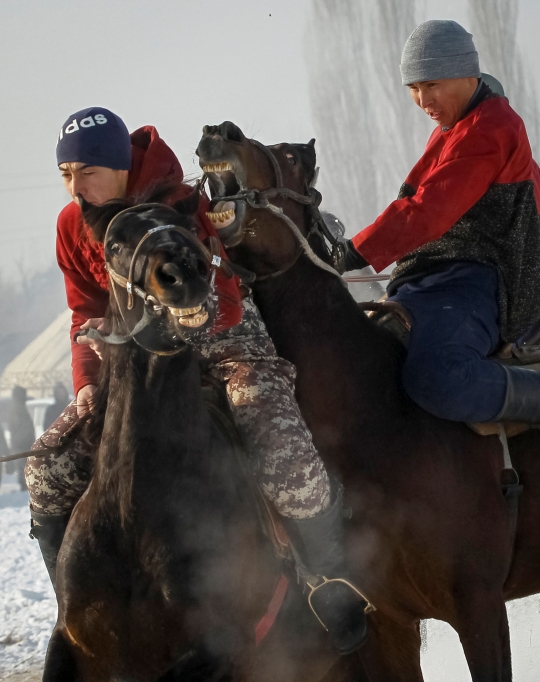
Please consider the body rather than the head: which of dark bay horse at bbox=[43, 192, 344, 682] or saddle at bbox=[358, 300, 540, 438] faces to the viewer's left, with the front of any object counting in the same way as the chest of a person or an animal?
the saddle

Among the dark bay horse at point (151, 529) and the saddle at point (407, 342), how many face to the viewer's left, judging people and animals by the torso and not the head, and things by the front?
1

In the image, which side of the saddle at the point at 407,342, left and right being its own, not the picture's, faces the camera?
left

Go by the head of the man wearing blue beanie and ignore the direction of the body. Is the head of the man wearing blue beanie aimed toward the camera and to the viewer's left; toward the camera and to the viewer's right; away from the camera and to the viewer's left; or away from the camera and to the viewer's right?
toward the camera and to the viewer's left

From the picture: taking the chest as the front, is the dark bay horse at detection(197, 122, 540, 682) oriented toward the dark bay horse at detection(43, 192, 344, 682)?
yes

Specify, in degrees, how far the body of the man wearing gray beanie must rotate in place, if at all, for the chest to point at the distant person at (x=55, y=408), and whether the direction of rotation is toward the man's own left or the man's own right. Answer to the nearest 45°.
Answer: approximately 45° to the man's own right

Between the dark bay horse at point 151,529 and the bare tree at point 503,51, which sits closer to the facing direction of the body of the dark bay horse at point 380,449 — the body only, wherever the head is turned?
the dark bay horse

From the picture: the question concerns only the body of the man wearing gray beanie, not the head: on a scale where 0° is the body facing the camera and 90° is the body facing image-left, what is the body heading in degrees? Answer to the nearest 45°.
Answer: approximately 90°

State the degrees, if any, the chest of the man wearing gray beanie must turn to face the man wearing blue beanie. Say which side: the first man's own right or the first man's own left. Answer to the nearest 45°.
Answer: approximately 45° to the first man's own left

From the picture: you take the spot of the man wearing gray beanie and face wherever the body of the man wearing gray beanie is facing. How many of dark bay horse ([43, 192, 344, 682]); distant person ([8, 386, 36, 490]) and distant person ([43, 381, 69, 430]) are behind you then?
0

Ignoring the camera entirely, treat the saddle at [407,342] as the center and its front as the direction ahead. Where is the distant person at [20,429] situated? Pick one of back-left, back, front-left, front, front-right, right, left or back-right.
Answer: front-right

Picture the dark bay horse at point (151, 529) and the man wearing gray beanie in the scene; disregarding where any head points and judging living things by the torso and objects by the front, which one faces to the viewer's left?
the man wearing gray beanie

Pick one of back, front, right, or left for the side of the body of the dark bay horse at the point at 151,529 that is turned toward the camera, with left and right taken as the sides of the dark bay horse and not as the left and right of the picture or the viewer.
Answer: front

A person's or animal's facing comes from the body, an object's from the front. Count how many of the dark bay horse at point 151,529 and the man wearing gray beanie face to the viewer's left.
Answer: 1

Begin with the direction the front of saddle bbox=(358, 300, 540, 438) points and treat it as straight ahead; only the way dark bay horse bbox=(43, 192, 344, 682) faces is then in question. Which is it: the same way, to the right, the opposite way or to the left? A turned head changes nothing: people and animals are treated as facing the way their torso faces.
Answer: to the left

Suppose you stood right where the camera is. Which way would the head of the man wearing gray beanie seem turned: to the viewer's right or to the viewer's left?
to the viewer's left

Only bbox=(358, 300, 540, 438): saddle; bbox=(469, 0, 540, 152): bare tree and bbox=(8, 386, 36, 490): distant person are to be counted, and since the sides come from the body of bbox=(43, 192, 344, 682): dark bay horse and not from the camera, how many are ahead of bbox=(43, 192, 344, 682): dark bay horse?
0

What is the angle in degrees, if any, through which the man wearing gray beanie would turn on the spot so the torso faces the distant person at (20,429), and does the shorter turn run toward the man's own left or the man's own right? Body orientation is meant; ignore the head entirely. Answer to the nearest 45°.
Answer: approximately 45° to the man's own right

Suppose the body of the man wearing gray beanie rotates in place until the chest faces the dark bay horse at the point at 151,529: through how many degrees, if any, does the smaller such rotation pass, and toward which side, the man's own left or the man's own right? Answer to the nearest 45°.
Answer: approximately 45° to the man's own left

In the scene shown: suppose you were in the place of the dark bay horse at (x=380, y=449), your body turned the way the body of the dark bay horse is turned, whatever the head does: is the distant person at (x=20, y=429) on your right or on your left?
on your right
